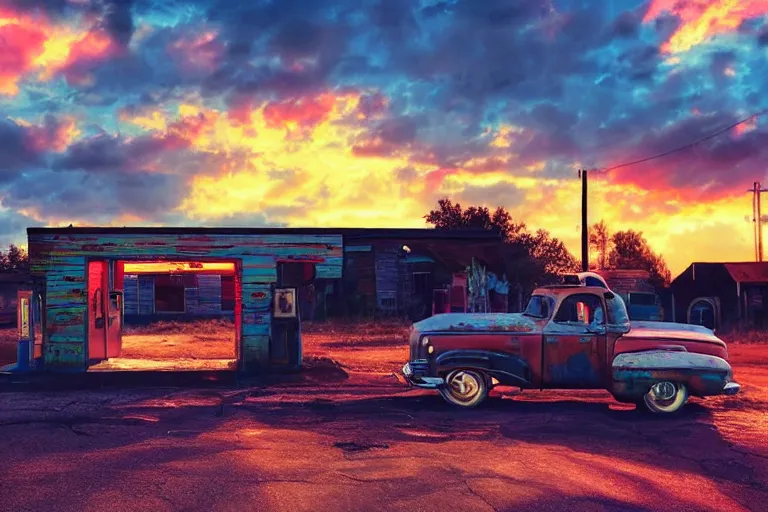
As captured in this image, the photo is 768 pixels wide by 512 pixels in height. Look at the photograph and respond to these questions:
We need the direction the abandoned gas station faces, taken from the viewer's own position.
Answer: facing the viewer

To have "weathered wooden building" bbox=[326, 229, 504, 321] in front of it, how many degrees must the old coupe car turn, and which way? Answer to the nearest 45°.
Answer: approximately 90° to its right

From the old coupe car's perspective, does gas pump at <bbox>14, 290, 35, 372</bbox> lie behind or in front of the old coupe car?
in front

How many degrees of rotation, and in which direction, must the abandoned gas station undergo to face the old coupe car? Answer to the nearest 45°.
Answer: approximately 45° to its left

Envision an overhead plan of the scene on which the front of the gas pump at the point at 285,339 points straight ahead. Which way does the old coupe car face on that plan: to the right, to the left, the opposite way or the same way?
to the right

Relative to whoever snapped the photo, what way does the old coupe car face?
facing to the left of the viewer

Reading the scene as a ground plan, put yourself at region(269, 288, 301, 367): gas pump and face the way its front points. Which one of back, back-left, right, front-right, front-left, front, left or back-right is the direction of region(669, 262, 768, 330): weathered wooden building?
back-left

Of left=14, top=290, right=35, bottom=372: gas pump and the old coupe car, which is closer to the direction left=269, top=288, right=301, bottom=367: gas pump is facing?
the old coupe car

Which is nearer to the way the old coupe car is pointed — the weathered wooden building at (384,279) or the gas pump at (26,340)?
the gas pump

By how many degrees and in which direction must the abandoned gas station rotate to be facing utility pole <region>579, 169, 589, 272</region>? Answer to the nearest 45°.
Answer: approximately 135° to its left

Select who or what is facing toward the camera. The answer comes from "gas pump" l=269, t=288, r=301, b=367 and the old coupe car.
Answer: the gas pump

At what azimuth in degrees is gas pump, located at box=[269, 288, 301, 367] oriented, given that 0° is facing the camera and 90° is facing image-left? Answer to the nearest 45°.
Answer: approximately 0°

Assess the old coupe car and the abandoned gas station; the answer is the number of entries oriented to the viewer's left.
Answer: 1
